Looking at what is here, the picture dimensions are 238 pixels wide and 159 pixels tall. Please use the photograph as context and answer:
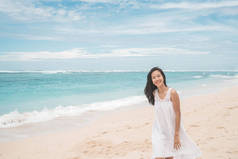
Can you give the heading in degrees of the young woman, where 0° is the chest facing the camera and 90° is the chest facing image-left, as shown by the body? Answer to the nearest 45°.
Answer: approximately 45°
